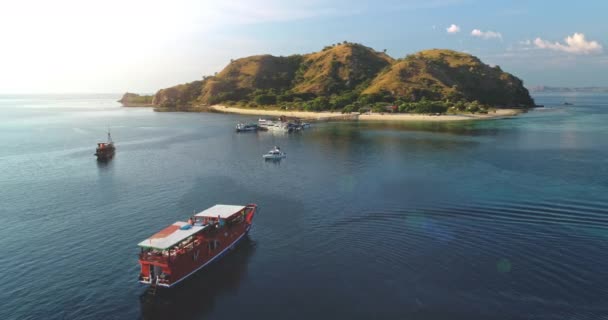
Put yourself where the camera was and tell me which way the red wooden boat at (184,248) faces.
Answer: facing away from the viewer and to the right of the viewer
